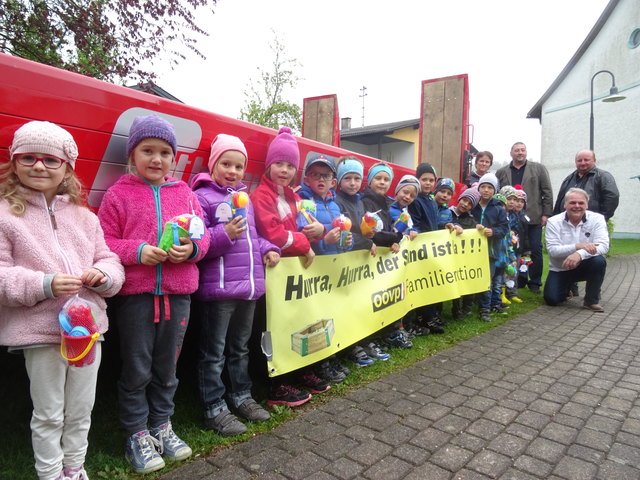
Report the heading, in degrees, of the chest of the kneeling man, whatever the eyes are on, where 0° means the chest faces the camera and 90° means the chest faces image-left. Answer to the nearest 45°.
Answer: approximately 0°

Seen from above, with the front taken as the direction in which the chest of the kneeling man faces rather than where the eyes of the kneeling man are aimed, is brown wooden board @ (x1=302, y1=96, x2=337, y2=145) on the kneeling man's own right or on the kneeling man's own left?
on the kneeling man's own right
